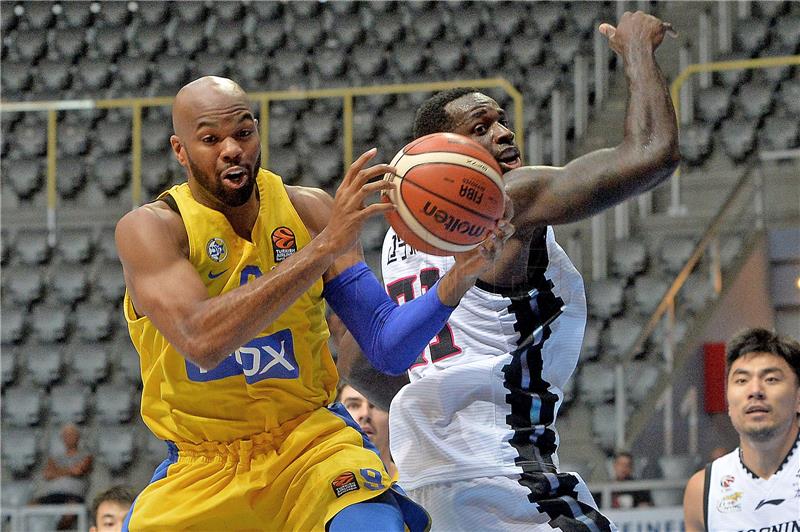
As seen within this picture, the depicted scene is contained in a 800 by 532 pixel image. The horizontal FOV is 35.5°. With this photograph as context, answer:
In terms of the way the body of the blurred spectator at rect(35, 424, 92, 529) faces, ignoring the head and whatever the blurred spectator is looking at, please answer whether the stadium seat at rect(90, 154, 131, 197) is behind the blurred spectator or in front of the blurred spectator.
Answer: behind

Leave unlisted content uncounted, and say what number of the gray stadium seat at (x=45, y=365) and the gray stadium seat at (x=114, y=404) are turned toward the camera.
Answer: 2

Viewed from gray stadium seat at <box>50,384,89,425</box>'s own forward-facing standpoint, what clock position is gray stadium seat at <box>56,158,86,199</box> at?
gray stadium seat at <box>56,158,86,199</box> is roughly at 6 o'clock from gray stadium seat at <box>50,384,89,425</box>.
